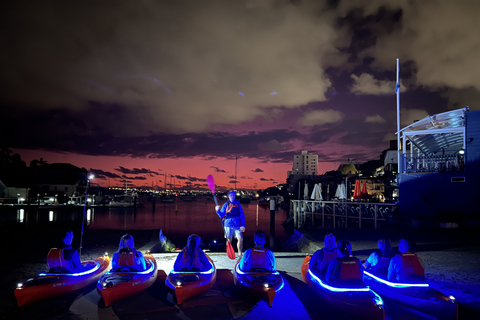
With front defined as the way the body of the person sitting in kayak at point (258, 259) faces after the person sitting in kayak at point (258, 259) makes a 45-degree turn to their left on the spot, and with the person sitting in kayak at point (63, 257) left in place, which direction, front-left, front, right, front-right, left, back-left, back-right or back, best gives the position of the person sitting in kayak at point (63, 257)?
front-left

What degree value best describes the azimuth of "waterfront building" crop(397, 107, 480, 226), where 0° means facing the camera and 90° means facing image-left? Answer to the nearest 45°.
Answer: approximately 90°

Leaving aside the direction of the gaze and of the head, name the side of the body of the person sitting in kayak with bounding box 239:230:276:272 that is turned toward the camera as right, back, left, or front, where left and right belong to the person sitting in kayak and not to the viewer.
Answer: back

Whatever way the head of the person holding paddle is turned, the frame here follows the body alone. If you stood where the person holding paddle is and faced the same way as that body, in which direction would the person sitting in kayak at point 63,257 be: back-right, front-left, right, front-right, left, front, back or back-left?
front-right

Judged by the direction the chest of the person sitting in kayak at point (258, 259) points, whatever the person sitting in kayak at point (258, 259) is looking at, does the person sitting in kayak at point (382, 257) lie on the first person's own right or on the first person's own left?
on the first person's own right

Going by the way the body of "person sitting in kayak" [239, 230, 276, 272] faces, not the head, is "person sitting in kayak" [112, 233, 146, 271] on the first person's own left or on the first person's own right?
on the first person's own left

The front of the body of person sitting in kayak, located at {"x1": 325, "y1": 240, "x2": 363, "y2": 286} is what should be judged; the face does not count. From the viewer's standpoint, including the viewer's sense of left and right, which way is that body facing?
facing away from the viewer and to the left of the viewer

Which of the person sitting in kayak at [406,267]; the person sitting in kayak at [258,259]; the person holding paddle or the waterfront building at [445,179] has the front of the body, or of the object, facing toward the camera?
the person holding paddle

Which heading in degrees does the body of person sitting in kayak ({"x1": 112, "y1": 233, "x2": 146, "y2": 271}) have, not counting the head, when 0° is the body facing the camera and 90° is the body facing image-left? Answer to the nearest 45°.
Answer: approximately 180°

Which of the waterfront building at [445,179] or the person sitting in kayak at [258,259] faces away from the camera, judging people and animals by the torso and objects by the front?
the person sitting in kayak
